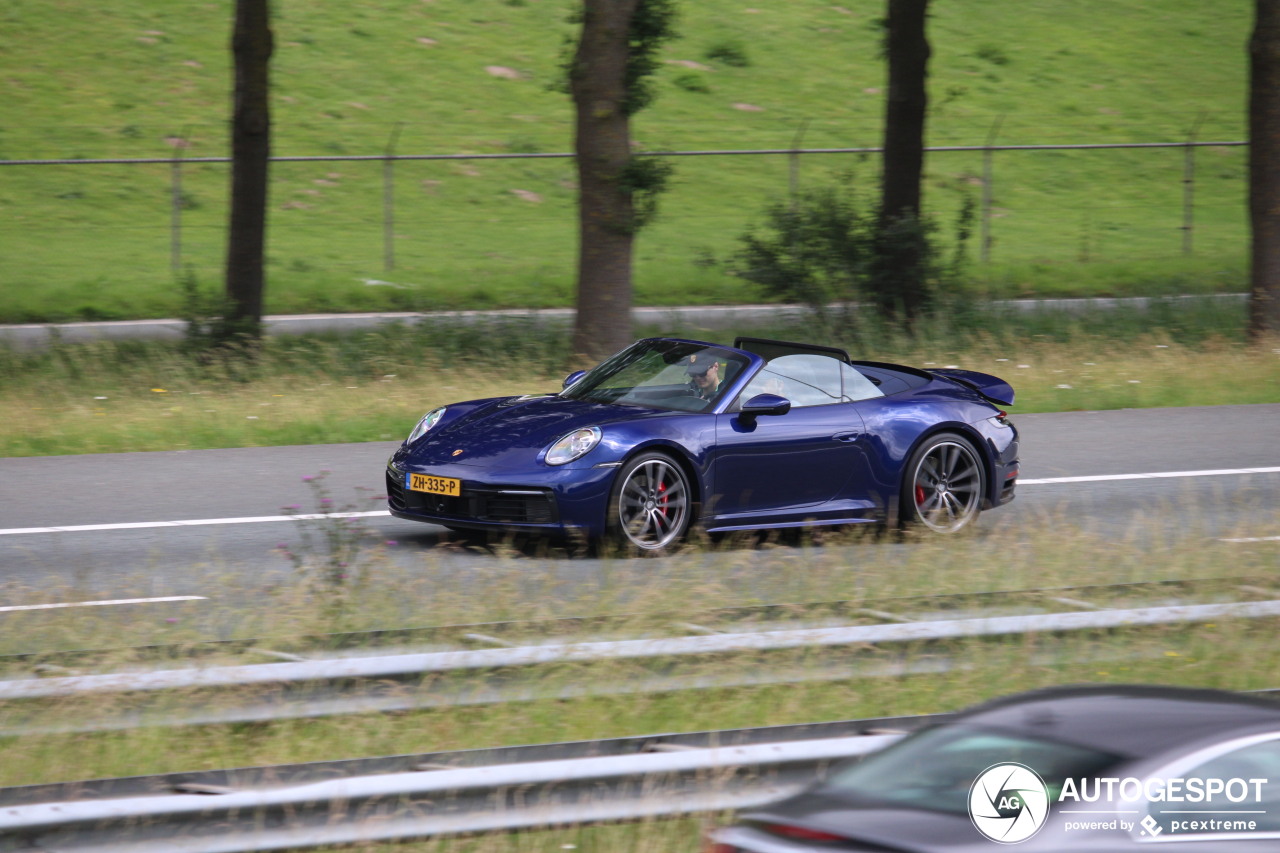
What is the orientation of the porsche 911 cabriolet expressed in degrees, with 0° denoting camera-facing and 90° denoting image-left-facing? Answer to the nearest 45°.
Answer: approximately 45°

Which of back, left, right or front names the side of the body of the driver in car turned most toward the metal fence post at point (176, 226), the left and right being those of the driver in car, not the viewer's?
right

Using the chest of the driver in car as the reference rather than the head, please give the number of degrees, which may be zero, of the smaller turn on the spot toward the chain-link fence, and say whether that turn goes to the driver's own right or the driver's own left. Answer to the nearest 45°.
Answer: approximately 135° to the driver's own right

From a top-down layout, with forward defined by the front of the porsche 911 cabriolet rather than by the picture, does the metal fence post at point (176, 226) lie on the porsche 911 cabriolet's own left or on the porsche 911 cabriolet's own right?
on the porsche 911 cabriolet's own right

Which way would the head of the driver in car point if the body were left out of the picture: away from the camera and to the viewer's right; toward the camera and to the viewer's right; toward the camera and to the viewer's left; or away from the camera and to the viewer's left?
toward the camera and to the viewer's left

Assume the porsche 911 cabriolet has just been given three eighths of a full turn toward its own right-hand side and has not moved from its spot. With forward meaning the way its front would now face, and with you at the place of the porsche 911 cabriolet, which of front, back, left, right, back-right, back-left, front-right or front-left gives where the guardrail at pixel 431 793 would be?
back

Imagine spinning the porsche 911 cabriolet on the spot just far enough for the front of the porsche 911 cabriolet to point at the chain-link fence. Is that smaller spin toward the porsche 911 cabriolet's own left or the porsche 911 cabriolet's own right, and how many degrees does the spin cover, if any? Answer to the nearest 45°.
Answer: approximately 135° to the porsche 911 cabriolet's own right

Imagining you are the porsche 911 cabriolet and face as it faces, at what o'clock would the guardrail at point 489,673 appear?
The guardrail is roughly at 11 o'clock from the porsche 911 cabriolet.

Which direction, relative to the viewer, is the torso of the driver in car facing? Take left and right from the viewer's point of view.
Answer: facing the viewer and to the left of the viewer
